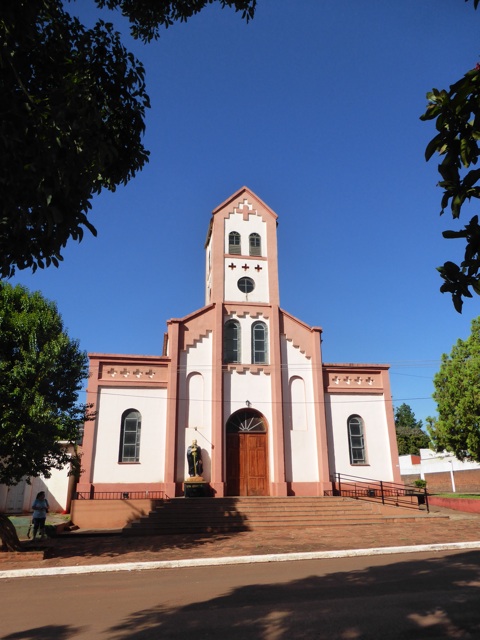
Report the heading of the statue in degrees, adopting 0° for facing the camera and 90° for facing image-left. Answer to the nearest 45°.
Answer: approximately 0°

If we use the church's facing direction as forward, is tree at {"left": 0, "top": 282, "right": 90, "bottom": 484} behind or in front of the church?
in front

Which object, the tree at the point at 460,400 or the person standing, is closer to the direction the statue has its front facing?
the person standing

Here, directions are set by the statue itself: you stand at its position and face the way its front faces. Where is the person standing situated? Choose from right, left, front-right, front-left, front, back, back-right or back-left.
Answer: front-right

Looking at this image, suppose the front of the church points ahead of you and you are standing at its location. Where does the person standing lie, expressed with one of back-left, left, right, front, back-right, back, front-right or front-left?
front-right

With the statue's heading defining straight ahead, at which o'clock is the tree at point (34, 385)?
The tree is roughly at 1 o'clock from the statue.

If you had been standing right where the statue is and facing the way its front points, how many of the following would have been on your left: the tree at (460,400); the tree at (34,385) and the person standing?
1

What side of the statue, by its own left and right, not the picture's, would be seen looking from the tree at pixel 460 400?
left

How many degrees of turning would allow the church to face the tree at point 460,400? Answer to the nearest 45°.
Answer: approximately 90° to its left
